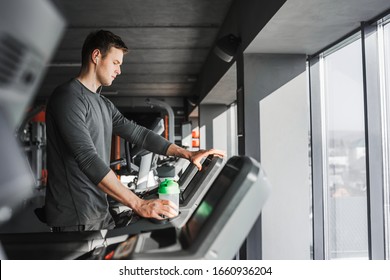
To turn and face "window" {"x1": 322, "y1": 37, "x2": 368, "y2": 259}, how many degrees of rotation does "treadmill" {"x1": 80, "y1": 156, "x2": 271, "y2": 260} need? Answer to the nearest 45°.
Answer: approximately 45° to its left

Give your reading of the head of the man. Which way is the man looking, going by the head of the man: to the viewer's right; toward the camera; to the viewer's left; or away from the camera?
to the viewer's right

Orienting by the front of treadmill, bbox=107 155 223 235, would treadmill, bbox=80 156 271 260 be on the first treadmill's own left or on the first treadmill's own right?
on the first treadmill's own right

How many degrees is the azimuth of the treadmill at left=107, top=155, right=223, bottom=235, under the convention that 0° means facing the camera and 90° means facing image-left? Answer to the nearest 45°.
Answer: approximately 270°

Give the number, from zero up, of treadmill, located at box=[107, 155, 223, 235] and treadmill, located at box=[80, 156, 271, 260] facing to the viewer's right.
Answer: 2

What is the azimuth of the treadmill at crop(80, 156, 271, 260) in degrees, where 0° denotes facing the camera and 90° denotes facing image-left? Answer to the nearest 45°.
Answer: approximately 270°

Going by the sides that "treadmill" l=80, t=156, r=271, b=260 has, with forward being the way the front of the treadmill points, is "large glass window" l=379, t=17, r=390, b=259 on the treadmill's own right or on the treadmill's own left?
on the treadmill's own left

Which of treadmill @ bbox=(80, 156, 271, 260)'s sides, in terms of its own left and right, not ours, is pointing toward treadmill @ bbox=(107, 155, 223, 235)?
left
